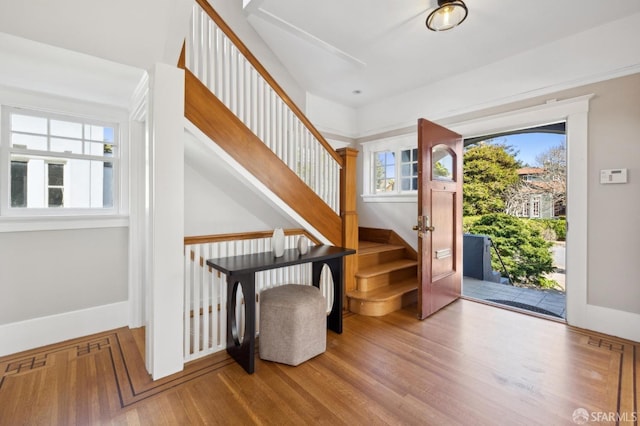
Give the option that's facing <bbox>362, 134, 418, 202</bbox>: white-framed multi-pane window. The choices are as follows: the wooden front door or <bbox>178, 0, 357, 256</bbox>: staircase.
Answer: the staircase

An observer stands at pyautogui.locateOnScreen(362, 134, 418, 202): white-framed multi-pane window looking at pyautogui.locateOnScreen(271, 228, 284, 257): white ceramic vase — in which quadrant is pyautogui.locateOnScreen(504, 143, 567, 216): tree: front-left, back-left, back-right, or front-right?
back-left

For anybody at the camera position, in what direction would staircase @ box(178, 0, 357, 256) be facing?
facing away from the viewer and to the right of the viewer

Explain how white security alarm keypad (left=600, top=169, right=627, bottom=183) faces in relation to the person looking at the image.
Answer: facing the viewer

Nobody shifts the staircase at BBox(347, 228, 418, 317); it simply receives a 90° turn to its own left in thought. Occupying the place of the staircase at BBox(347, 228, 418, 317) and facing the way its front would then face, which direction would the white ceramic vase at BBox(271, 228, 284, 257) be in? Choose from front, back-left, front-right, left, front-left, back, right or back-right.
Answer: back

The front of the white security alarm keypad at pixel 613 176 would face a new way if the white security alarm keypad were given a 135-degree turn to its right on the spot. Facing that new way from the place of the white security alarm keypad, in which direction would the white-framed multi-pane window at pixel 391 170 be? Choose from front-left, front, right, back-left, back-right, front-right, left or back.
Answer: front-left

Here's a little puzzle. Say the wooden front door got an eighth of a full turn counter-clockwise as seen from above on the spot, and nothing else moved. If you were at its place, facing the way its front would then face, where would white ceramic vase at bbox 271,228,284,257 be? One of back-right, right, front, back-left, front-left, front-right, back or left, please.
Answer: back-right

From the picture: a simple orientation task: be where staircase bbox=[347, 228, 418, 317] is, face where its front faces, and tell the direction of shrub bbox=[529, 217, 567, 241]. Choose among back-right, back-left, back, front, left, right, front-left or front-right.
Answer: left

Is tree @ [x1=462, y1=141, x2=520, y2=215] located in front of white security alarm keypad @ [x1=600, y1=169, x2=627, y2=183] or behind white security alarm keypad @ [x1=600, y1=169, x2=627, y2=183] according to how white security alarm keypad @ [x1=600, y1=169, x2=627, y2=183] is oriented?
behind

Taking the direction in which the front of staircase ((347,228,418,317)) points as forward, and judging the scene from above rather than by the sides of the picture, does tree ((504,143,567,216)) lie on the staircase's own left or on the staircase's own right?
on the staircase's own left

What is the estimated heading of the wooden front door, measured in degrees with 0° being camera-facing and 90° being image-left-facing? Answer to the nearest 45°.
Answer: approximately 315°

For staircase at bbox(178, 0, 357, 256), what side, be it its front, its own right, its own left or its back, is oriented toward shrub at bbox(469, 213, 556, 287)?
front

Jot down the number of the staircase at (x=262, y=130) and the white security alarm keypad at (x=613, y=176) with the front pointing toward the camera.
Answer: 1
